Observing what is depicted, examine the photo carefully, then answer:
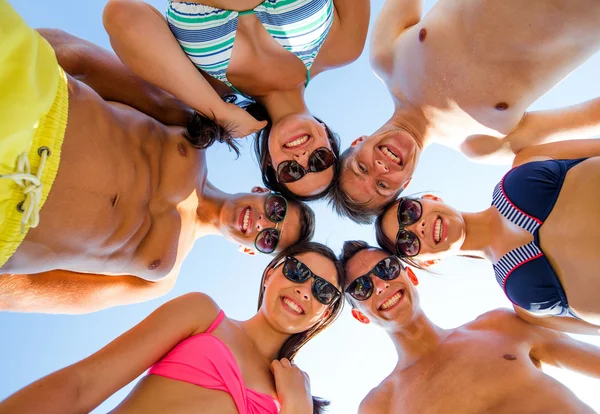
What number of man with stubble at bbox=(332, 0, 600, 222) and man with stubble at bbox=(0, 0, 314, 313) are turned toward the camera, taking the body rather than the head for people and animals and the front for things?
2

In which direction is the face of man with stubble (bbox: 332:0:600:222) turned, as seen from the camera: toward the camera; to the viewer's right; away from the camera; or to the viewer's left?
toward the camera

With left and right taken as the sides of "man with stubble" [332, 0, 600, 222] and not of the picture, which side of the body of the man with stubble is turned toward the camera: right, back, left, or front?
front

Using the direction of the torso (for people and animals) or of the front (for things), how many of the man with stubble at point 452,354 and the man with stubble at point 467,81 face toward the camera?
2

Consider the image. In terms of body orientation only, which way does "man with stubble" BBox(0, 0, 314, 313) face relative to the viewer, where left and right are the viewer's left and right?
facing the viewer

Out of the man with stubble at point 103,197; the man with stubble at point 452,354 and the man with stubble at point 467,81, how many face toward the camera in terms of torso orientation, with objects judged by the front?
3

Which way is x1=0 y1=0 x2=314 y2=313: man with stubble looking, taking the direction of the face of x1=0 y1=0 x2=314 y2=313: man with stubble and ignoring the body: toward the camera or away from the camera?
toward the camera
